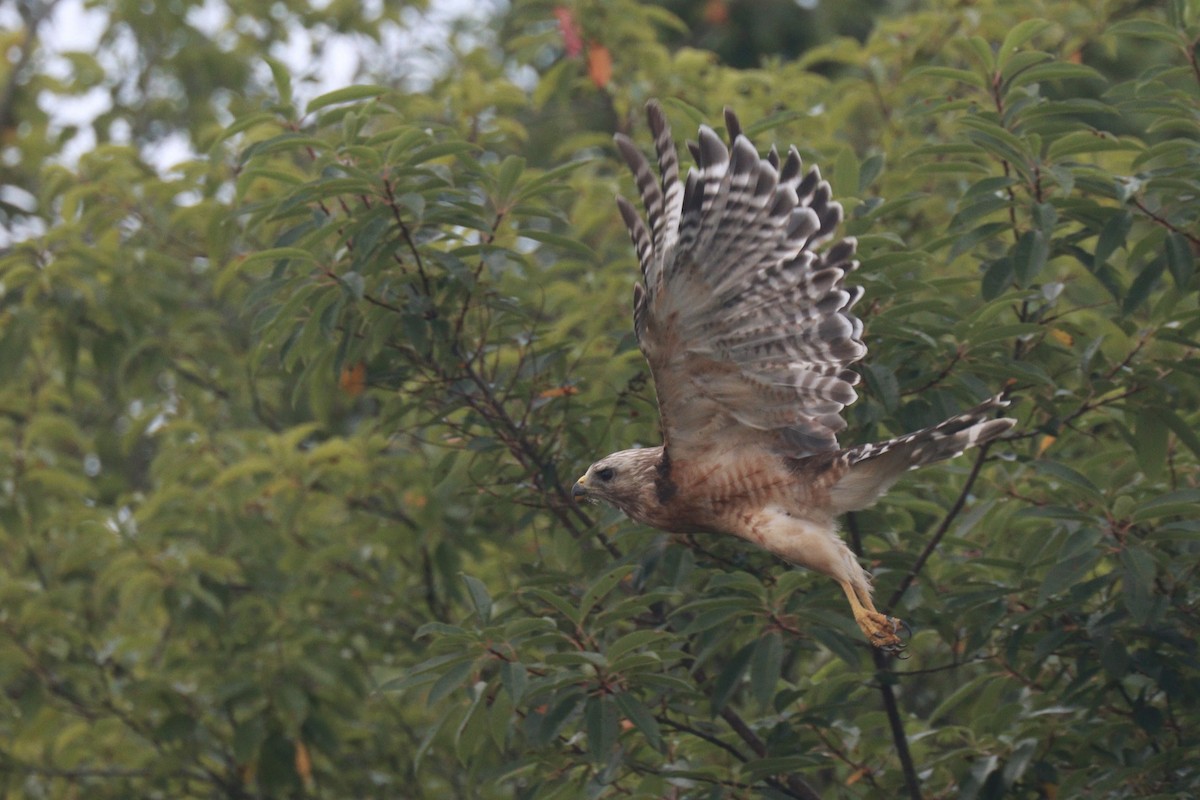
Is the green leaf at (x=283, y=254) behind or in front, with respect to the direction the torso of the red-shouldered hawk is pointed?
in front

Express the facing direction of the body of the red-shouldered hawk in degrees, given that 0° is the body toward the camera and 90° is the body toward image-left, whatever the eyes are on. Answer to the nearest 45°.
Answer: approximately 90°

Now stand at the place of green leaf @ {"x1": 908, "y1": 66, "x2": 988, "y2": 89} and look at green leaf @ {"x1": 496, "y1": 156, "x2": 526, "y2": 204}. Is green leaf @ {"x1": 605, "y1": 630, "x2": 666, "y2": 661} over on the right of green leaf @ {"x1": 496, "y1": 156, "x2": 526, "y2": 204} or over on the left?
left

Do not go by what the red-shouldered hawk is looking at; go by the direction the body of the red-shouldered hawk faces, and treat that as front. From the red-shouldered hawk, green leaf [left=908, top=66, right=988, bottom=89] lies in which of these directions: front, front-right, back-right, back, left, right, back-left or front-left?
back-right

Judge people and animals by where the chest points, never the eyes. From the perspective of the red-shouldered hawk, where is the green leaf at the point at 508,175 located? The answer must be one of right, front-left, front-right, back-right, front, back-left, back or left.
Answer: front-right
